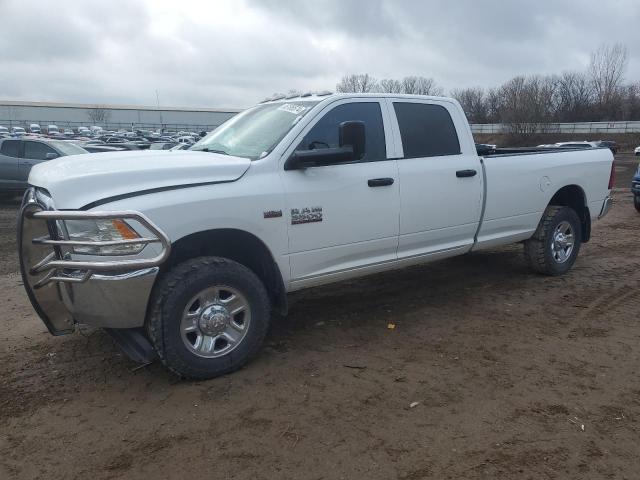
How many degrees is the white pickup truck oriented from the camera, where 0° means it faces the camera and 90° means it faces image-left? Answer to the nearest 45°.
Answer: approximately 45°

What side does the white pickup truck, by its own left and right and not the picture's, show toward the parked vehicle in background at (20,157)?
right
